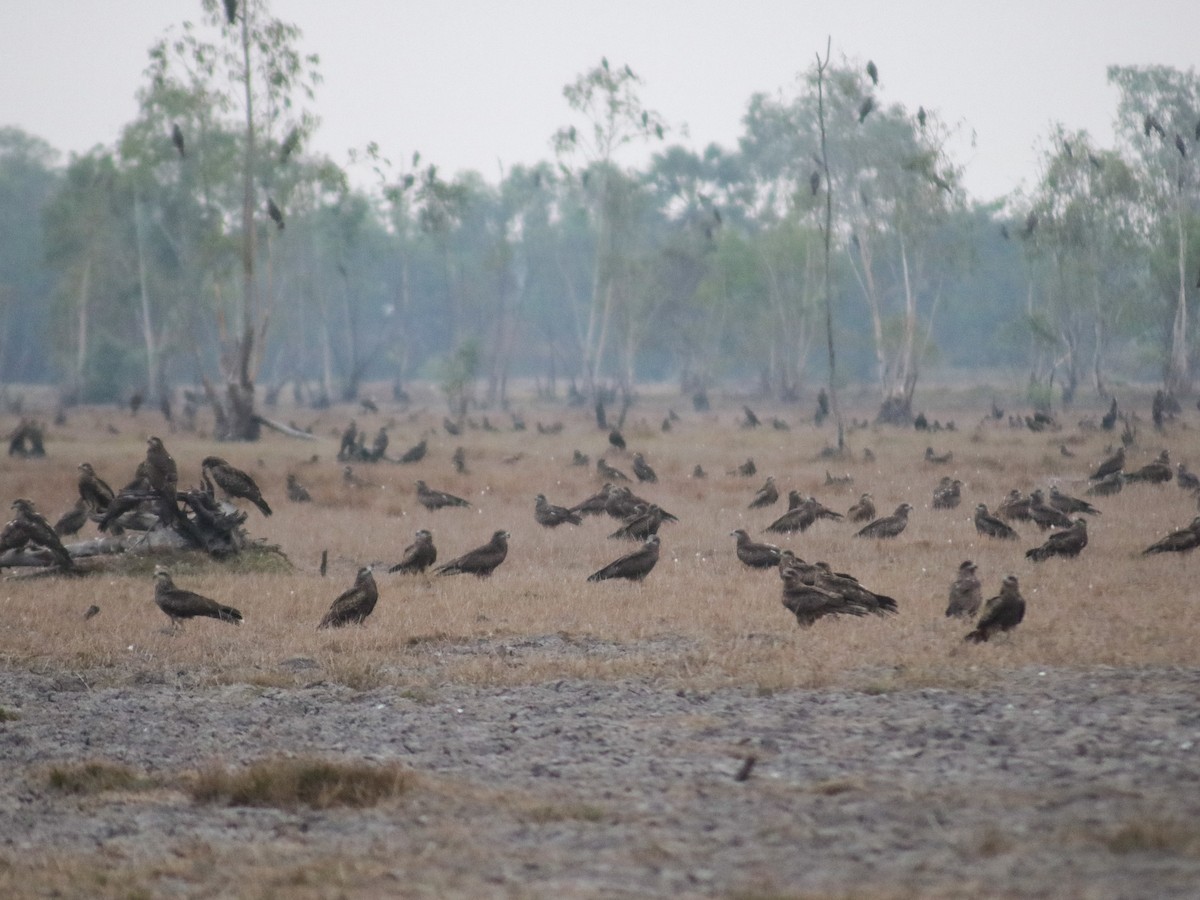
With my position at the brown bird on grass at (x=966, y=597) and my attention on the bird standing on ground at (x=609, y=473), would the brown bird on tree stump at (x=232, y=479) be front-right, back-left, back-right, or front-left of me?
front-left

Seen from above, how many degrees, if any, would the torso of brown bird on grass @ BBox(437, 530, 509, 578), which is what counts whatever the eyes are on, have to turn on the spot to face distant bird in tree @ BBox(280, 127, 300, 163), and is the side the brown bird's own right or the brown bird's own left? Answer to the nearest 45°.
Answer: approximately 90° to the brown bird's own left

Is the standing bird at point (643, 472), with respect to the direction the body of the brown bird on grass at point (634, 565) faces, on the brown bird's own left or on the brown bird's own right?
on the brown bird's own left

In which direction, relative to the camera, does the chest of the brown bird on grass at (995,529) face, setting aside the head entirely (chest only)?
to the viewer's left

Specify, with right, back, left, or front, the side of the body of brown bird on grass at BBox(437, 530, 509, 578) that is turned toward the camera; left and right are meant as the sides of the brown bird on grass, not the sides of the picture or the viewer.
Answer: right

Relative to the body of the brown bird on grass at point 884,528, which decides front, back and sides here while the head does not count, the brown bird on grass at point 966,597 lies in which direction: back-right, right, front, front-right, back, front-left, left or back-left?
right

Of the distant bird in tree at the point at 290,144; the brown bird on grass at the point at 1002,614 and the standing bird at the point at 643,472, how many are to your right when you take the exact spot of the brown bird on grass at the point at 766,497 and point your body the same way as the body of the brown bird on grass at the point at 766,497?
1

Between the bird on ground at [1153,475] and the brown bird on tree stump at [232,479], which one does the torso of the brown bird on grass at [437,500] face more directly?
the brown bird on tree stump

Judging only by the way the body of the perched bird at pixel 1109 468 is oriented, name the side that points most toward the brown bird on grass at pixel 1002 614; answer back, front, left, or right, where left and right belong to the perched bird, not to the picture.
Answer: right

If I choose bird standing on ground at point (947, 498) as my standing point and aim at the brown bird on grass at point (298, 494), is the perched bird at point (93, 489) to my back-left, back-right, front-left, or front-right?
front-left

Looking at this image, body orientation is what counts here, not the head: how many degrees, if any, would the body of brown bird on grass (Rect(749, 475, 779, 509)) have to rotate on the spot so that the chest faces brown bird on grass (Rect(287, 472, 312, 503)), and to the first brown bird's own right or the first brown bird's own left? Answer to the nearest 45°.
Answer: approximately 180°

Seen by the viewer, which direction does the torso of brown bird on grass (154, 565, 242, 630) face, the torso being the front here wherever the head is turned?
to the viewer's left

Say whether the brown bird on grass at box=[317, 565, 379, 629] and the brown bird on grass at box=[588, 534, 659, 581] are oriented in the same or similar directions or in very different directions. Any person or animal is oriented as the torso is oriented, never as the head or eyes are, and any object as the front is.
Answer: same or similar directions

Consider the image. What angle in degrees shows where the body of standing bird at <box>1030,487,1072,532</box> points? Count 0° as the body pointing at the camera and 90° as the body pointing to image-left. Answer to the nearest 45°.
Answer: approximately 90°

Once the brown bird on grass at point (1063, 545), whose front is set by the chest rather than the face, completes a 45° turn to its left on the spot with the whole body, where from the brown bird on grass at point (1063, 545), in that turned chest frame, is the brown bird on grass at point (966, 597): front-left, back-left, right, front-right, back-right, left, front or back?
back-right

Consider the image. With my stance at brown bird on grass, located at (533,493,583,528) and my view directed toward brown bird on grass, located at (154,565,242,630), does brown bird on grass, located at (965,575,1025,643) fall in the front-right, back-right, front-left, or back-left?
front-left

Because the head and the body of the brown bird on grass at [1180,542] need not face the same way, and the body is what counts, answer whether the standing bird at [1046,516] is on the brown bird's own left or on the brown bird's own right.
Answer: on the brown bird's own left

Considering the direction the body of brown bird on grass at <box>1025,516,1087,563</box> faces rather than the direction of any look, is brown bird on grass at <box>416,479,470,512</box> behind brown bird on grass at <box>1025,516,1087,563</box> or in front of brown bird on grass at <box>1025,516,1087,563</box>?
behind

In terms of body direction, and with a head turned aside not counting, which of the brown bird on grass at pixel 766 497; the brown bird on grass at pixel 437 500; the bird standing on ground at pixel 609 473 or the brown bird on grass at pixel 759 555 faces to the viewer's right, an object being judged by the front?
the brown bird on grass at pixel 766 497
